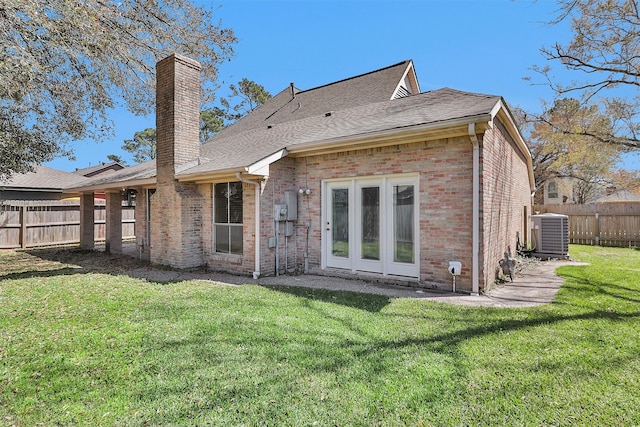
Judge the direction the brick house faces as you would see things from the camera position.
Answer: facing away from the viewer and to the right of the viewer

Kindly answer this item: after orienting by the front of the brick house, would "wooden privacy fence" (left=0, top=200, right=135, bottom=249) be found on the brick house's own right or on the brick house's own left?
on the brick house's own left

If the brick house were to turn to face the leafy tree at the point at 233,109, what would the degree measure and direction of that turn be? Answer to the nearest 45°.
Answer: approximately 45° to its left
